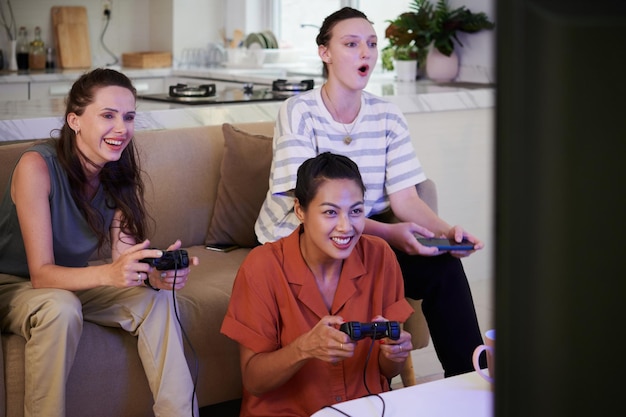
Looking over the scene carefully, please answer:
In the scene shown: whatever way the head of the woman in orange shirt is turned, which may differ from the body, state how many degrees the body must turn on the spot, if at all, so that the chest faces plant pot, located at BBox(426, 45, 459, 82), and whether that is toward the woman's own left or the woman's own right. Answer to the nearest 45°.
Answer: approximately 135° to the woman's own left

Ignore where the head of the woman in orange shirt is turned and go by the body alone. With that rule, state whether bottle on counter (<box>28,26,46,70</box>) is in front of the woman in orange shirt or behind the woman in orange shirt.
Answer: behind

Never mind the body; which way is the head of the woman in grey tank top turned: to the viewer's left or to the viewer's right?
to the viewer's right

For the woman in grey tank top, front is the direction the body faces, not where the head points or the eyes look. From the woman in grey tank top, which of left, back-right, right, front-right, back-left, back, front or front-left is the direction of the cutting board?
back-left

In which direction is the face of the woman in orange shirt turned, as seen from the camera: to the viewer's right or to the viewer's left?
to the viewer's right
